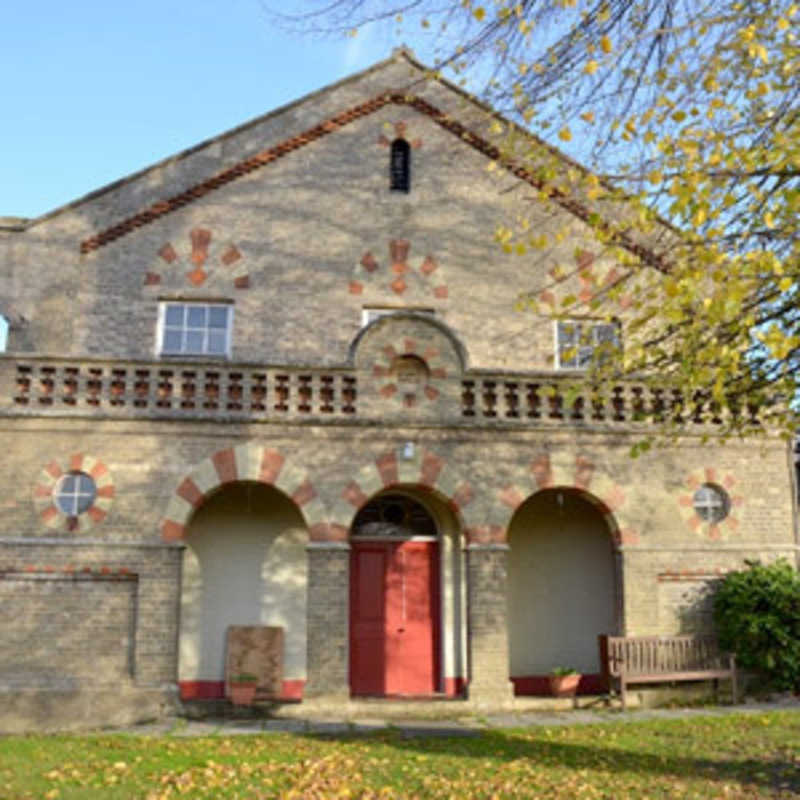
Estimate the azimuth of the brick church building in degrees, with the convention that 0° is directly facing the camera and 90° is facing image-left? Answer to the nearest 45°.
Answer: approximately 0°

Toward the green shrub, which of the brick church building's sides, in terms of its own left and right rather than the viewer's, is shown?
left

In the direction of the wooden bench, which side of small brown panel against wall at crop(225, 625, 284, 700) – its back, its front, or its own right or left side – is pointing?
left
